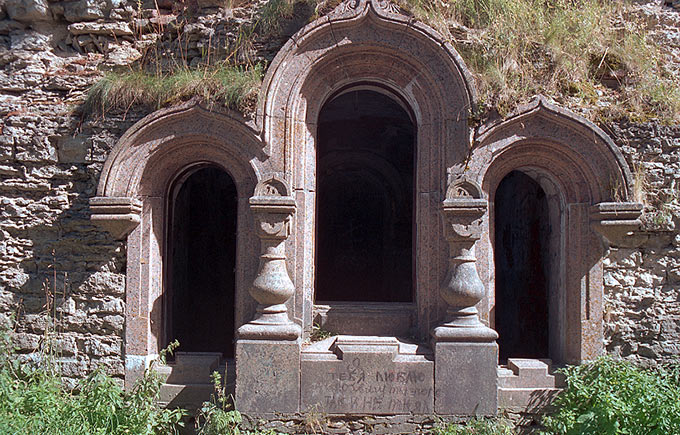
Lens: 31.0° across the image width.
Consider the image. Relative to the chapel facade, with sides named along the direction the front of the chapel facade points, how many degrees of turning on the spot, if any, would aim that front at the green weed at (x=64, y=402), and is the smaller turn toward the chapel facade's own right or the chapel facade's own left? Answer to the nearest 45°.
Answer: approximately 90° to the chapel facade's own right

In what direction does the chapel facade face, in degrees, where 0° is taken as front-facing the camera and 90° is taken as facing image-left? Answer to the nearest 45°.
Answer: approximately 0°
